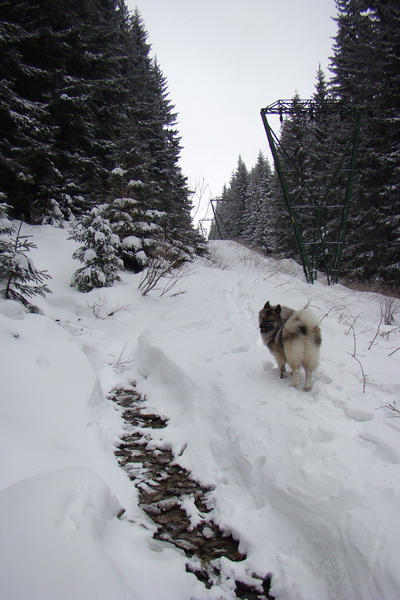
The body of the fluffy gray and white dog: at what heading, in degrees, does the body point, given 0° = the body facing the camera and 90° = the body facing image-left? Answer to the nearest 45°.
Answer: approximately 135°

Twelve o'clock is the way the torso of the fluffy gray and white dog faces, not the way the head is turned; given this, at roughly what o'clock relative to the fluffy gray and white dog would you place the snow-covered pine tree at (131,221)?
The snow-covered pine tree is roughly at 12 o'clock from the fluffy gray and white dog.

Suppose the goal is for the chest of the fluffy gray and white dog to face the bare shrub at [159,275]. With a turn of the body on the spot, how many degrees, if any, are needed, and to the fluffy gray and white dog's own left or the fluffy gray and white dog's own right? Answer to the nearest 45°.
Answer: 0° — it already faces it

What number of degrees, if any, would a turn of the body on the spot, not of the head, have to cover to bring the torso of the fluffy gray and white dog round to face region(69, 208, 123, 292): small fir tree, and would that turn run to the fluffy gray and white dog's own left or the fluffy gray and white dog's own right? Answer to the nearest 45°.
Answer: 0° — it already faces it

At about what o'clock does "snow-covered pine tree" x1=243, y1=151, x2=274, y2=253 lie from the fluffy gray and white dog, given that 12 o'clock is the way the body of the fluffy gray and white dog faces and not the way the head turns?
The snow-covered pine tree is roughly at 1 o'clock from the fluffy gray and white dog.
